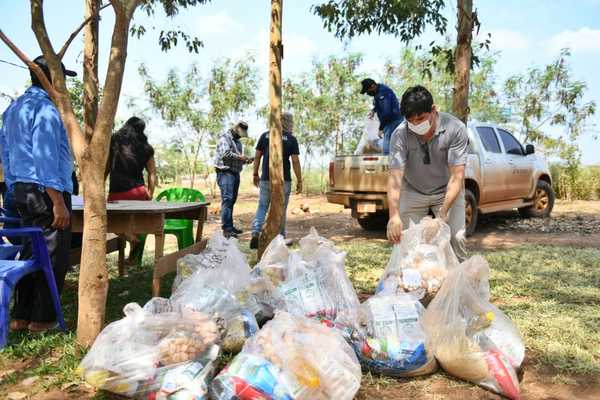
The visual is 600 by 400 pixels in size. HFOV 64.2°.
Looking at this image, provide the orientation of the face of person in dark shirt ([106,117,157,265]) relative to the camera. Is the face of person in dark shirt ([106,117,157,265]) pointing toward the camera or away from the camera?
away from the camera

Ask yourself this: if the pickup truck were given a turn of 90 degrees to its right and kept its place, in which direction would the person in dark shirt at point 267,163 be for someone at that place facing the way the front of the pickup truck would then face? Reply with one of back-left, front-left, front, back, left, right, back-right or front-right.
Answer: right

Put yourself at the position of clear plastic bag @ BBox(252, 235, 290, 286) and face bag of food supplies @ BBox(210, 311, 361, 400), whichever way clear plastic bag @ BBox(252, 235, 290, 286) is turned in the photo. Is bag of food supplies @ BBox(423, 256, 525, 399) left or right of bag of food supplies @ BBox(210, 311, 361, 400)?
left

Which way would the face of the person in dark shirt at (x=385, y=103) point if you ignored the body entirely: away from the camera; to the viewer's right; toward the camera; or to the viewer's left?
to the viewer's left

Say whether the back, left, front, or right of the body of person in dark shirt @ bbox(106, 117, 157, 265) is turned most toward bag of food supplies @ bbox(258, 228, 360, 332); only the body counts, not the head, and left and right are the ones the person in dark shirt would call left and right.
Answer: back

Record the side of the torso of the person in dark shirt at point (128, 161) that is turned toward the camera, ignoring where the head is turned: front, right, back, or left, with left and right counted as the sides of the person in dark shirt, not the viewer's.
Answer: back

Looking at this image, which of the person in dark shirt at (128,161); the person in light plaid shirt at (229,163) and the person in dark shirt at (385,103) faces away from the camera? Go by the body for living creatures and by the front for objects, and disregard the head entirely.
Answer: the person in dark shirt at (128,161)

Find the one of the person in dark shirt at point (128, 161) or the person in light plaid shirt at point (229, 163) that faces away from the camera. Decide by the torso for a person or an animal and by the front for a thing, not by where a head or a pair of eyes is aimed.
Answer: the person in dark shirt at point (128, 161)

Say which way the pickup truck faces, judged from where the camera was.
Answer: facing away from the viewer and to the right of the viewer

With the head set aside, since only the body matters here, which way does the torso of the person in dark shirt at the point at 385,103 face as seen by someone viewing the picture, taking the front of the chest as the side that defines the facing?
to the viewer's left

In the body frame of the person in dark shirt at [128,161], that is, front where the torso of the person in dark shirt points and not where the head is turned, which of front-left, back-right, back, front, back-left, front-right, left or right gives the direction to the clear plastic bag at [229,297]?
back

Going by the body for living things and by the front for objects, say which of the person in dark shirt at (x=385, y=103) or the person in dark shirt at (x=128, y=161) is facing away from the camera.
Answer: the person in dark shirt at (x=128, y=161)
